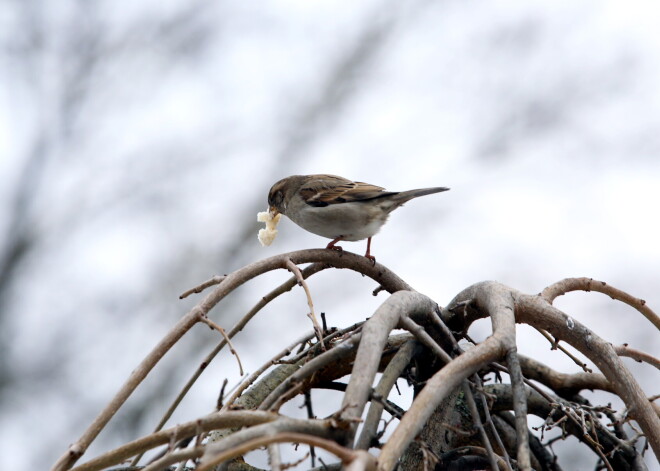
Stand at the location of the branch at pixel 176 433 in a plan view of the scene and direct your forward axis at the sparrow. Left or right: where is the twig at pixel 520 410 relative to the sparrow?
right

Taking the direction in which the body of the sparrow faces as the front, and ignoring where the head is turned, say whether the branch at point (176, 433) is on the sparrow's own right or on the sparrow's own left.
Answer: on the sparrow's own left

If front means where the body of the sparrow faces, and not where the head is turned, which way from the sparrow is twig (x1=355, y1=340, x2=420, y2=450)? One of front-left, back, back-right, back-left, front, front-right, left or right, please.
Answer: left

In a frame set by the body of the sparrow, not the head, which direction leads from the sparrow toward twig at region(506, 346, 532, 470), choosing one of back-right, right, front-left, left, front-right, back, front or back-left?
back

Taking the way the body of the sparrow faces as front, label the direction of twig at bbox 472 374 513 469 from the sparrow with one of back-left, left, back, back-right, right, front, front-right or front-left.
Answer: back

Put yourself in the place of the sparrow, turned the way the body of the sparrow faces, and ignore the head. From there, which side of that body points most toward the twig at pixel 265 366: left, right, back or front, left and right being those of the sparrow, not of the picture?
front

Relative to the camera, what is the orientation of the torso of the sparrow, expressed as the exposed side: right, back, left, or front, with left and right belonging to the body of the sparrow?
left
